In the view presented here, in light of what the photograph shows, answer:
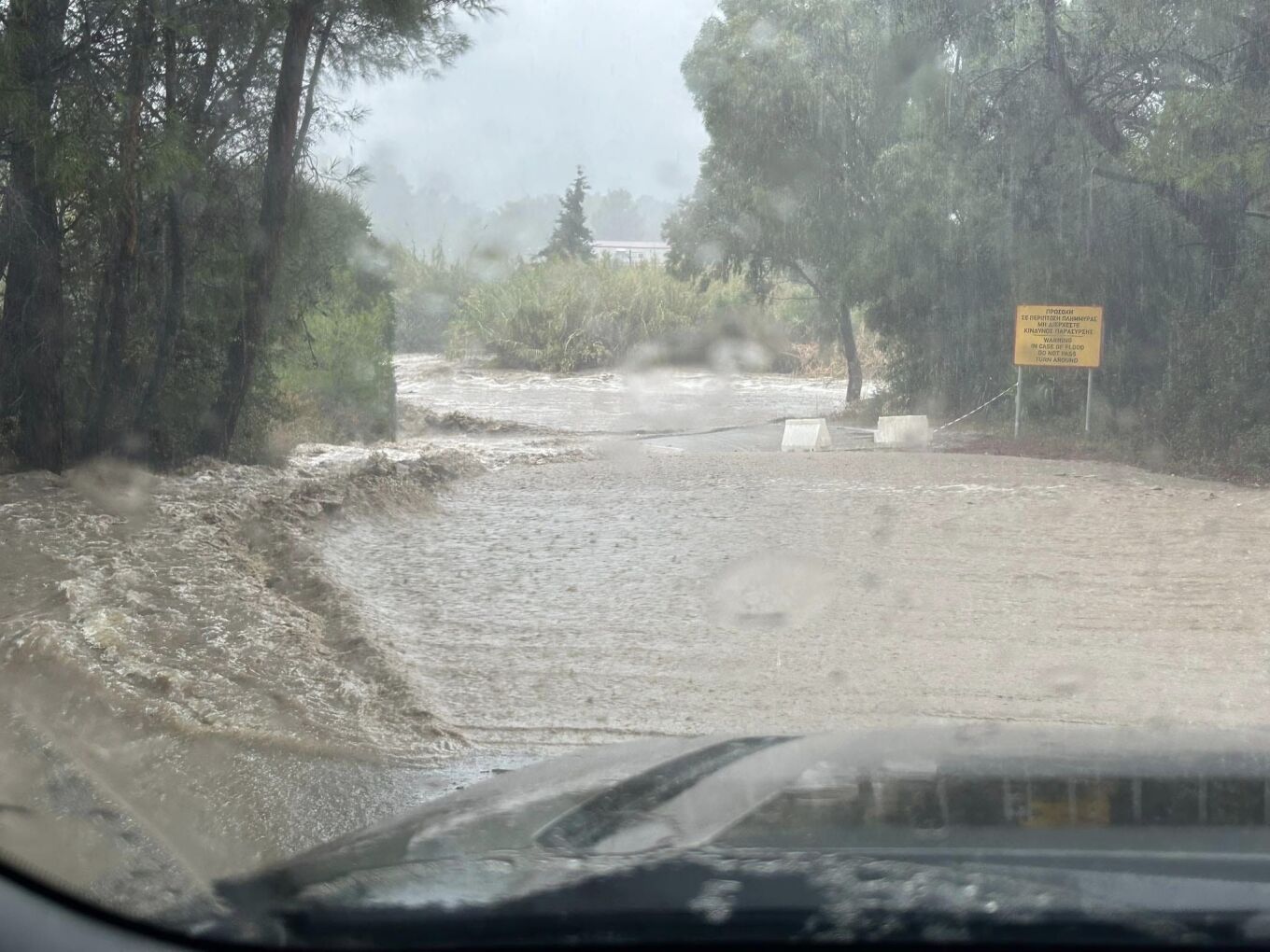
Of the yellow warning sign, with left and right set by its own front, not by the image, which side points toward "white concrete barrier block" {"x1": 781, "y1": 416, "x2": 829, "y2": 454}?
right

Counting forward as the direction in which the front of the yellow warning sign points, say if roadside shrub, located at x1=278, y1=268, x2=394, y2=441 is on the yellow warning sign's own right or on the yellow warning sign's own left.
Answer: on the yellow warning sign's own right

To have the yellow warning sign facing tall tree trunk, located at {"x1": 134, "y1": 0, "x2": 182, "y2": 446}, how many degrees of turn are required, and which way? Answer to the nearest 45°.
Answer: approximately 45° to its right

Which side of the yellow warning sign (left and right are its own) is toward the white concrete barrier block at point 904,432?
right

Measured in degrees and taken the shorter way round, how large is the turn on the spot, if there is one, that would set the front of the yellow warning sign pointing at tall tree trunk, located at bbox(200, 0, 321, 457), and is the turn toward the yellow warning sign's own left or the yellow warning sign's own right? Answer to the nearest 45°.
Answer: approximately 45° to the yellow warning sign's own right

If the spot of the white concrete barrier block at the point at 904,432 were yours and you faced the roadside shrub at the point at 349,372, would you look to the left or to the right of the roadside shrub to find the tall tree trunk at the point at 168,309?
left

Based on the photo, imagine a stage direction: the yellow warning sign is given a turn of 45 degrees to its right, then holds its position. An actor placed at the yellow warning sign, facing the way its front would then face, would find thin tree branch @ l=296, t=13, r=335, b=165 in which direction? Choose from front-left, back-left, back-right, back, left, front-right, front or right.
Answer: front

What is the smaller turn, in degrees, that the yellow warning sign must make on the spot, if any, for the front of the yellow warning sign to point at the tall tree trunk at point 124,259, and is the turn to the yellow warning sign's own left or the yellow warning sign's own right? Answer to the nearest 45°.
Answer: approximately 45° to the yellow warning sign's own right

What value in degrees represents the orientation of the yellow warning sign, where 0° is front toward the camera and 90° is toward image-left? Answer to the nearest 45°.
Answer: approximately 0°

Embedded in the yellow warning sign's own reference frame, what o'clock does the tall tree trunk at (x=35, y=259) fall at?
The tall tree trunk is roughly at 1 o'clock from the yellow warning sign.
